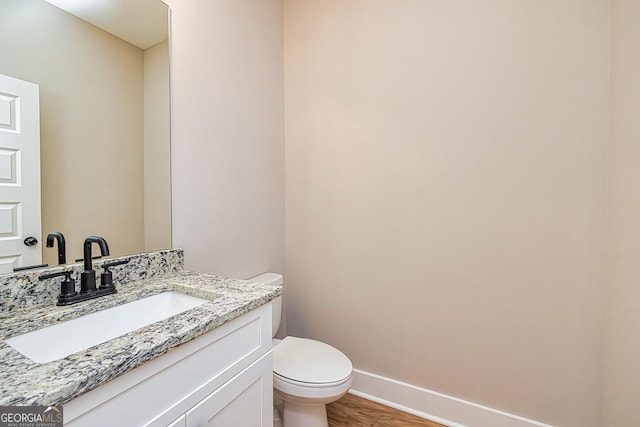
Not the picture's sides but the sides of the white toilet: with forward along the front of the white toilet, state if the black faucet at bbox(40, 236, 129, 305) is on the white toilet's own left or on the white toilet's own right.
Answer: on the white toilet's own right

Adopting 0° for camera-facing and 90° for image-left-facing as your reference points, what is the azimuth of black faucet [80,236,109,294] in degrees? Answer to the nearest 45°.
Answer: approximately 315°

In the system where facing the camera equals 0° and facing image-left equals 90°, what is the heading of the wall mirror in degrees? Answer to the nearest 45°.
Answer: approximately 315°

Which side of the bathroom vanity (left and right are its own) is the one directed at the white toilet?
left

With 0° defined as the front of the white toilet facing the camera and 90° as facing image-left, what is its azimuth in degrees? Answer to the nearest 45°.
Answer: approximately 315°

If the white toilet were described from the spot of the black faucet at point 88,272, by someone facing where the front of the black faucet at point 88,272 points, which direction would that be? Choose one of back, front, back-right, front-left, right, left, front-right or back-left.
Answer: front-left
